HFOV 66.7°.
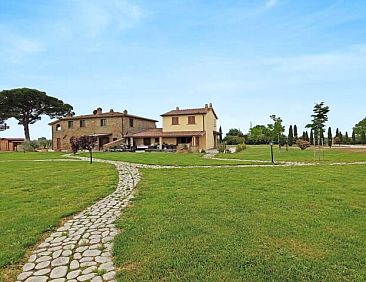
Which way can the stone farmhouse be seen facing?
toward the camera

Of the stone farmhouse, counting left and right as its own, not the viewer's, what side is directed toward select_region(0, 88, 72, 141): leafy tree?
right
